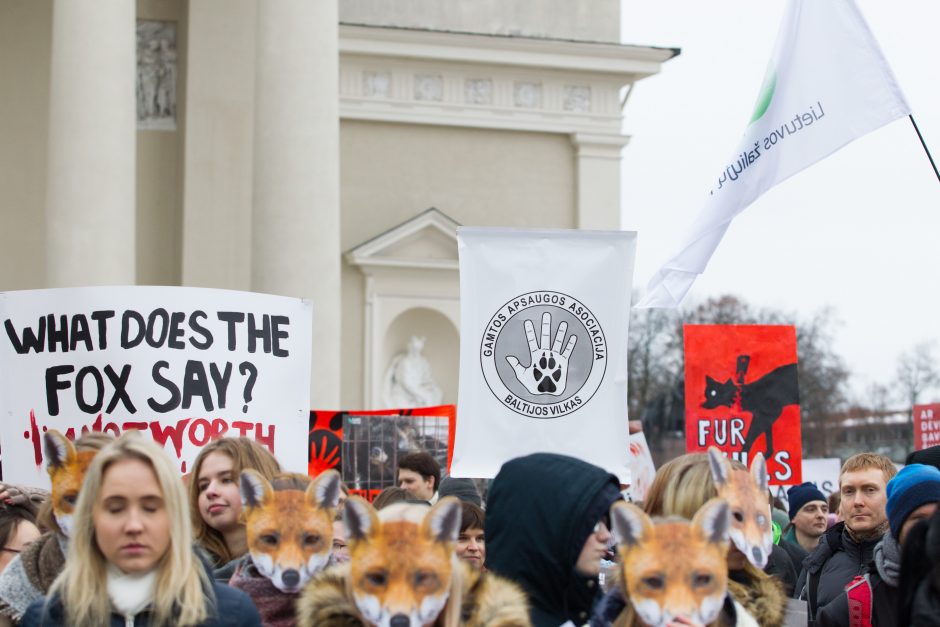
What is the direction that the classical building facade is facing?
toward the camera

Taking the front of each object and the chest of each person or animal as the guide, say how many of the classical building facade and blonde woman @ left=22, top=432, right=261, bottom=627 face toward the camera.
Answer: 2

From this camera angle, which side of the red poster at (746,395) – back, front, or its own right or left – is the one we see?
front

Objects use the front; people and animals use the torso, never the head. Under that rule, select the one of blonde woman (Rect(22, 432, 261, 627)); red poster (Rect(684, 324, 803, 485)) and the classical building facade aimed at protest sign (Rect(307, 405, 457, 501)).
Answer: the classical building facade

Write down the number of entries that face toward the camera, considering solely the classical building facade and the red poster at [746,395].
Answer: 2

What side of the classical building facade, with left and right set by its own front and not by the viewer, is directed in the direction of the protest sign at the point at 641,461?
front

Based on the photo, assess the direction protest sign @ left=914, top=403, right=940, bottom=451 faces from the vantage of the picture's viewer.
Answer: facing the viewer

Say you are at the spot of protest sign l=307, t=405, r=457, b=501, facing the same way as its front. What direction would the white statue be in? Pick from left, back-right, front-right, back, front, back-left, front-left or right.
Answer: back

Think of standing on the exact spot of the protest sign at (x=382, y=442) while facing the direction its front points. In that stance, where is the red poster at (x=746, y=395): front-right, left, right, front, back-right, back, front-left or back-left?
front-left
